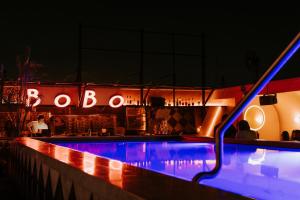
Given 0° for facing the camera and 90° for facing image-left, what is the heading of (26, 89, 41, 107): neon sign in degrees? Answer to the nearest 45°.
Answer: approximately 0°

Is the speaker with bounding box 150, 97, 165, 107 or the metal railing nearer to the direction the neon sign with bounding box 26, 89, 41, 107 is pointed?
the metal railing

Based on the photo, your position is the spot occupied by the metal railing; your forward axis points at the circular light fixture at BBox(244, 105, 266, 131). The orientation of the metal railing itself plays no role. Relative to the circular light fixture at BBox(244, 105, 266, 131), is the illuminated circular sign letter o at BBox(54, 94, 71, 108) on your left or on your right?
left

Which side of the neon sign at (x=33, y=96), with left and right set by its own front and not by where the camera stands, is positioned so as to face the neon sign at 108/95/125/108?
left

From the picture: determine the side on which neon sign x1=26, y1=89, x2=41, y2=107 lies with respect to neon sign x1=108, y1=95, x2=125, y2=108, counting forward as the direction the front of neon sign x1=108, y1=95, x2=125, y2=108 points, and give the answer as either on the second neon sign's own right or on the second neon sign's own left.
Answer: on the second neon sign's own right

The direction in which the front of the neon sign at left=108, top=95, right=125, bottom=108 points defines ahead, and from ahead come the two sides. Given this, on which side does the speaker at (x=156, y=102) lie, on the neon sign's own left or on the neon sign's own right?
on the neon sign's own left

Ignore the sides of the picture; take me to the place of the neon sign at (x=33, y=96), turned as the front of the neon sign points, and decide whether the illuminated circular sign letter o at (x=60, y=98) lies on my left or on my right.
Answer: on my left

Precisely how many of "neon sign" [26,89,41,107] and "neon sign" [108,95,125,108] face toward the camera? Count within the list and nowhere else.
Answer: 2
